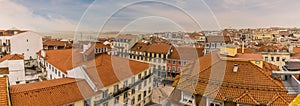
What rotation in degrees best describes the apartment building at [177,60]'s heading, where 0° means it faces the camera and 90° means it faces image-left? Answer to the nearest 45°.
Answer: approximately 45°

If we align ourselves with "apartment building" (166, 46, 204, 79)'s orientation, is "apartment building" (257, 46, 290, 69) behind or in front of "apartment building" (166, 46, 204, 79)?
behind

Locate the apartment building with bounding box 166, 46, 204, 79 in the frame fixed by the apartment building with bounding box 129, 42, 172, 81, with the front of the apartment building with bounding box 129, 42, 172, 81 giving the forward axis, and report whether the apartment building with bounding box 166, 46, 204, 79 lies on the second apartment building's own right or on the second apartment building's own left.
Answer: on the second apartment building's own left

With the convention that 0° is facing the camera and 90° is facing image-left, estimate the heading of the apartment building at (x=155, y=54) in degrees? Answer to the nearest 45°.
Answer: approximately 0°

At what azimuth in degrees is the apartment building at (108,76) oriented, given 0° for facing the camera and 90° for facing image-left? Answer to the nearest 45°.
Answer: approximately 315°
